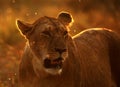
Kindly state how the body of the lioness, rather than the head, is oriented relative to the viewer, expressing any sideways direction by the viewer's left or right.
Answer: facing the viewer and to the left of the viewer
